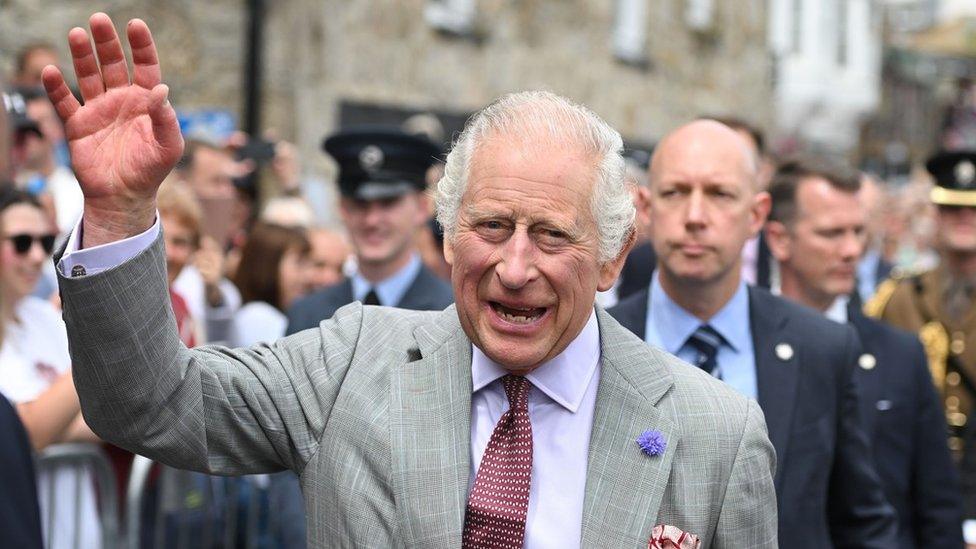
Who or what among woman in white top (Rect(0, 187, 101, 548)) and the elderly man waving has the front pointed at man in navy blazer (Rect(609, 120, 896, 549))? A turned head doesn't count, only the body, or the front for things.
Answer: the woman in white top

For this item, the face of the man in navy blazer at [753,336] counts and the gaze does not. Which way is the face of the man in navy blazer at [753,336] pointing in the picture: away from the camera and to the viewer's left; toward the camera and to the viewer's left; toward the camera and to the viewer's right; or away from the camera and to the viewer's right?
toward the camera and to the viewer's left

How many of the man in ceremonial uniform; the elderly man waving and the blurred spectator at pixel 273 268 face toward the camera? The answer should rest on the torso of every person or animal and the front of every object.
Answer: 2

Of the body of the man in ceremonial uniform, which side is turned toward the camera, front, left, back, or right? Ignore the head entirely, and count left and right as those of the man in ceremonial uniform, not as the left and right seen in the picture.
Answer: front

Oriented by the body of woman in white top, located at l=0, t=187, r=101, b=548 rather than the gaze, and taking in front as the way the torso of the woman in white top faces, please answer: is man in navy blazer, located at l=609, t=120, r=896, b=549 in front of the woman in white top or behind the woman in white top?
in front

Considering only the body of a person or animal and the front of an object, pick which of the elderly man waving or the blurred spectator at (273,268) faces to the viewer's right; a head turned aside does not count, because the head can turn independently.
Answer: the blurred spectator

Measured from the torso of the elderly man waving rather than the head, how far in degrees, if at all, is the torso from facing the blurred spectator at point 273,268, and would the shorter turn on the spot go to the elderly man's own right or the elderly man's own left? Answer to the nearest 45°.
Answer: approximately 180°

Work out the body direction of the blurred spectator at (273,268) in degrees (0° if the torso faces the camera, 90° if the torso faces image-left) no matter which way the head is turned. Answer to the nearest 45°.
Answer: approximately 270°

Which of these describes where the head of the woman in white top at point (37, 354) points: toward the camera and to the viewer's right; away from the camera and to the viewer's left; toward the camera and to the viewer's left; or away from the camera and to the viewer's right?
toward the camera and to the viewer's right

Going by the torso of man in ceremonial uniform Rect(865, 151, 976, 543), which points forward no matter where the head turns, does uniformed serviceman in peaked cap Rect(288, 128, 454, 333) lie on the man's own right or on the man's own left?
on the man's own right

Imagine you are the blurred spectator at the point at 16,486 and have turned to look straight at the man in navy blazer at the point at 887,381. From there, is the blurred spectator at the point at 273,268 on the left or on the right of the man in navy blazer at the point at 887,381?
left
